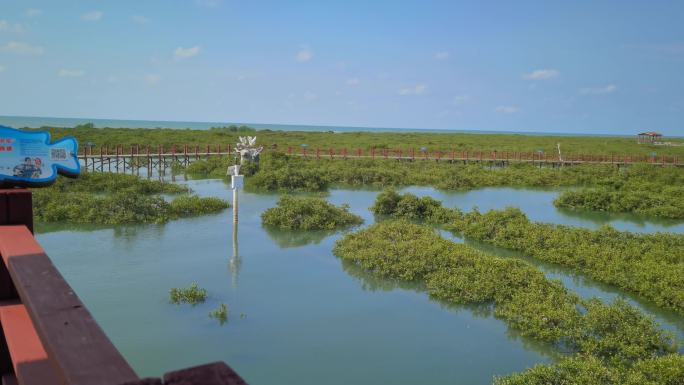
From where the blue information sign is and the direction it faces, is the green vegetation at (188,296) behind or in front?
behind

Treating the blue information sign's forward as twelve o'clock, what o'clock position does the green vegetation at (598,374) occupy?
The green vegetation is roughly at 9 o'clock from the blue information sign.

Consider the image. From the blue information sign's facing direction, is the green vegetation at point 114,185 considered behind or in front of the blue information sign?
behind

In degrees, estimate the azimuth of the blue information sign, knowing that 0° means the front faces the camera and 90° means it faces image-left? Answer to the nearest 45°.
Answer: approximately 0°

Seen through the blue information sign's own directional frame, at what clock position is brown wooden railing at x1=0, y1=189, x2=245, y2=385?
The brown wooden railing is roughly at 12 o'clock from the blue information sign.

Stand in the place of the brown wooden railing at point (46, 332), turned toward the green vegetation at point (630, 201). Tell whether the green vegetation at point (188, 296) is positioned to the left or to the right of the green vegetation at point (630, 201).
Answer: left

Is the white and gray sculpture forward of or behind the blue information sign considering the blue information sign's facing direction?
behind

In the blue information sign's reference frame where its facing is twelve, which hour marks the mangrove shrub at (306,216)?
The mangrove shrub is roughly at 7 o'clock from the blue information sign.

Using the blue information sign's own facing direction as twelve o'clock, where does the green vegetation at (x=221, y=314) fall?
The green vegetation is roughly at 7 o'clock from the blue information sign.
